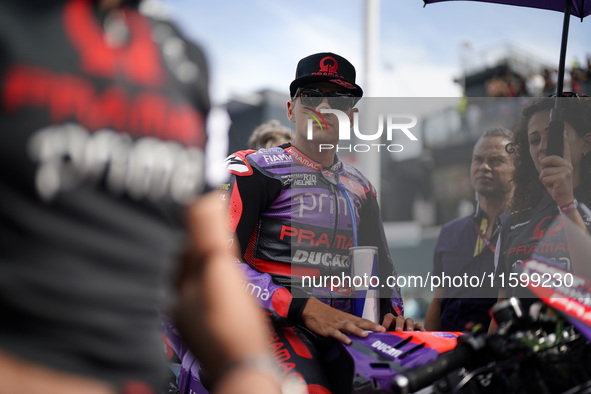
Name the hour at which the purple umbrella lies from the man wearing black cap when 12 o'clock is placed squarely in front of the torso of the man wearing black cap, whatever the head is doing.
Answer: The purple umbrella is roughly at 10 o'clock from the man wearing black cap.

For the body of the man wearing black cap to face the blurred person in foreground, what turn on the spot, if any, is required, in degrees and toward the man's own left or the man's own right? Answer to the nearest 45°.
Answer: approximately 45° to the man's own right

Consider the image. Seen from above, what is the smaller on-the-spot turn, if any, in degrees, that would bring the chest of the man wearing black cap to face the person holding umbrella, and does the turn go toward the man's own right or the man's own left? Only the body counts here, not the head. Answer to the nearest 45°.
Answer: approximately 45° to the man's own left

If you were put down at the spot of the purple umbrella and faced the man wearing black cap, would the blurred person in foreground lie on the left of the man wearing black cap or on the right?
left
